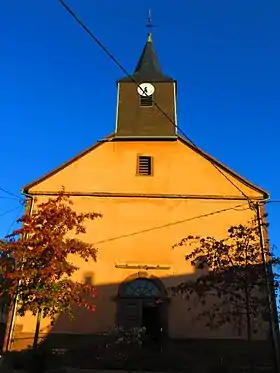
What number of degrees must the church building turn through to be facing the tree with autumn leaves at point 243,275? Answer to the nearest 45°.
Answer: approximately 45° to its left

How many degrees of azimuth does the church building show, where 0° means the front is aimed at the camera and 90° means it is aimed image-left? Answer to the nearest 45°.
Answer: approximately 0°

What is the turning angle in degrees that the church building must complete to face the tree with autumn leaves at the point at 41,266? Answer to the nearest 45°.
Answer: approximately 45° to its right
